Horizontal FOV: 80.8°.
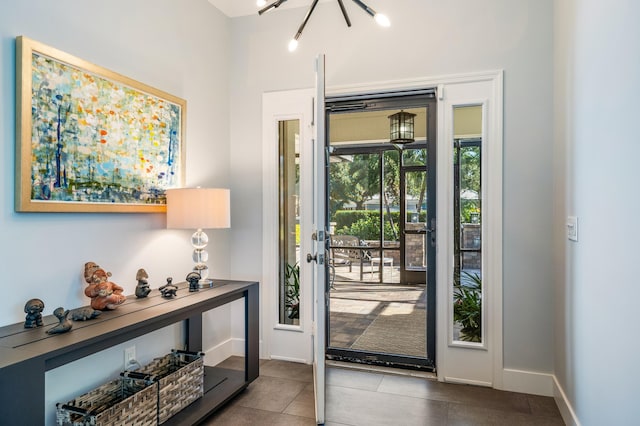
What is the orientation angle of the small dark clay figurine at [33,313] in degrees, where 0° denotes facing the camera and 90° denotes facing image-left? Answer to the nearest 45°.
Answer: approximately 315°

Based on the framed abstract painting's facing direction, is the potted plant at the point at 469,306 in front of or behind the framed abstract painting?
in front

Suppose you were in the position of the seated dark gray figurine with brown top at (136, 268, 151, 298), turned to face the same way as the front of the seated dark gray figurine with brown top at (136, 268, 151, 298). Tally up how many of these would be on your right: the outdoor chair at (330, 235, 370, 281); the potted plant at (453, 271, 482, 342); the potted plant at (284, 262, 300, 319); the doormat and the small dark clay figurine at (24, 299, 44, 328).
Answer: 1

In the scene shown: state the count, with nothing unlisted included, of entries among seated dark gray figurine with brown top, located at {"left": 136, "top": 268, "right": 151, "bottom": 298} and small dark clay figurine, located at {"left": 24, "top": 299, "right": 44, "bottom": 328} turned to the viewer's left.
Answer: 0

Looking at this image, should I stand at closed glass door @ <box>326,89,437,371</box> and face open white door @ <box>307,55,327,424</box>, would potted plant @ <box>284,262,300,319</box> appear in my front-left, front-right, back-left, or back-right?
front-right

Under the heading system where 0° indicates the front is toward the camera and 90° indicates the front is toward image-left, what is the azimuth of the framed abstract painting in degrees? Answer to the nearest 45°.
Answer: approximately 315°

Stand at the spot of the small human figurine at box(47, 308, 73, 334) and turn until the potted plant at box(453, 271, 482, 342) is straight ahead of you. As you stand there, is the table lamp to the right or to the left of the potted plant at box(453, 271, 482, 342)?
left
